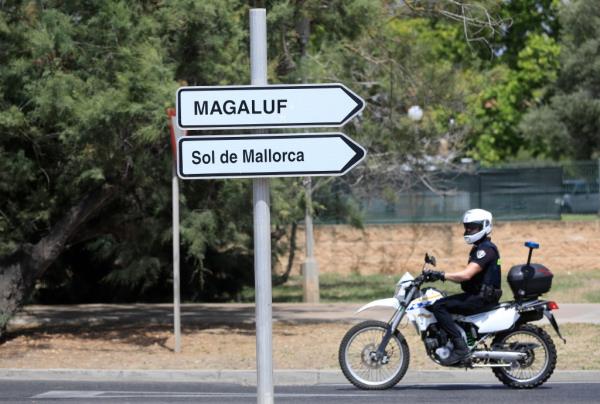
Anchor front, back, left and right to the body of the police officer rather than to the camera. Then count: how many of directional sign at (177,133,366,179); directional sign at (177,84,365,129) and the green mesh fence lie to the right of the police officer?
1

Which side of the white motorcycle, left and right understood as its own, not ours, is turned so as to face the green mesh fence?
right

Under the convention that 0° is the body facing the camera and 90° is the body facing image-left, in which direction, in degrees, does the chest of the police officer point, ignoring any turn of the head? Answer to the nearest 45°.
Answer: approximately 90°

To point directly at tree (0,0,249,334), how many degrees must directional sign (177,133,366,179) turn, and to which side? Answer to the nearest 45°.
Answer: approximately 180°

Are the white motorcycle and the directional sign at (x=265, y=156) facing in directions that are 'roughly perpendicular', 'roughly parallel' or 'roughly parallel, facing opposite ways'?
roughly perpendicular

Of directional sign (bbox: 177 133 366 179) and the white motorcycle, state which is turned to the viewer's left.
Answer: the white motorcycle

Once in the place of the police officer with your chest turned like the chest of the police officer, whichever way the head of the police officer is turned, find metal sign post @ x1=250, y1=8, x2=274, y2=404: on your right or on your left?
on your left

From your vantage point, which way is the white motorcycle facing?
to the viewer's left

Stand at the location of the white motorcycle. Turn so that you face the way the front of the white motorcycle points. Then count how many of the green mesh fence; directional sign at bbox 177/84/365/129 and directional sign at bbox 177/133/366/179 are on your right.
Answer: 1
